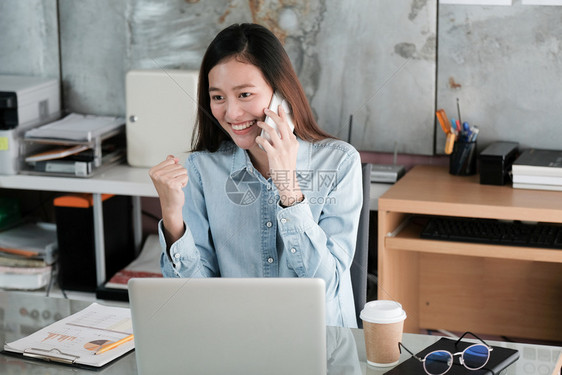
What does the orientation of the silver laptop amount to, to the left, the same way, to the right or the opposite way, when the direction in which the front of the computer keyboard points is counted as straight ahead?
the opposite way

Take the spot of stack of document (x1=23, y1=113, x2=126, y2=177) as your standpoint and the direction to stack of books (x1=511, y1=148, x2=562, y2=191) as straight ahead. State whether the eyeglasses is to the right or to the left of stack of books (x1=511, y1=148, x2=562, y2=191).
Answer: right

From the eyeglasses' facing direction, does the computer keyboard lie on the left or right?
on its left

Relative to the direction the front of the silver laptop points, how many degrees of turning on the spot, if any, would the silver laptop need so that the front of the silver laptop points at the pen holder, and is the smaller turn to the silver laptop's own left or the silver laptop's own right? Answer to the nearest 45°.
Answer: approximately 45° to the silver laptop's own right

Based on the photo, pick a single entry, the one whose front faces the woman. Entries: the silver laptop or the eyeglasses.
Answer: the silver laptop

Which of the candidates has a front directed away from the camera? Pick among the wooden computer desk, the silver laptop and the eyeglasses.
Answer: the silver laptop

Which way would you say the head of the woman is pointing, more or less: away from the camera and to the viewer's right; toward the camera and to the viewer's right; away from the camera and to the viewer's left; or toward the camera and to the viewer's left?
toward the camera and to the viewer's left

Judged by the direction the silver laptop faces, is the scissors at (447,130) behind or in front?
in front

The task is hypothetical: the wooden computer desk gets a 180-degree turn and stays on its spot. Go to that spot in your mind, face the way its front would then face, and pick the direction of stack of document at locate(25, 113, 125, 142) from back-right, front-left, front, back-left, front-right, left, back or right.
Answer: left

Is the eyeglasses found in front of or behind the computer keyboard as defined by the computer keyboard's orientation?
in front

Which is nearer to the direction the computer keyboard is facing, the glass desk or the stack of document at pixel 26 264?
the glass desk

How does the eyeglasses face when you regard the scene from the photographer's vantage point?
facing the viewer and to the right of the viewer

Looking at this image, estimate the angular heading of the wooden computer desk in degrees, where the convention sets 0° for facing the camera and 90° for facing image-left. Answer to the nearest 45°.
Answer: approximately 0°

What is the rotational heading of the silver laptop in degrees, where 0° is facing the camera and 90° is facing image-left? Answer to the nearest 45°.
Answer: approximately 180°

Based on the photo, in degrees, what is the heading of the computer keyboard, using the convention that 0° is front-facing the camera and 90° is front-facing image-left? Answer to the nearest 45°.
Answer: approximately 0°

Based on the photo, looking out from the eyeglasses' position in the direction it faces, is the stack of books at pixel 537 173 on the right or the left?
on its left

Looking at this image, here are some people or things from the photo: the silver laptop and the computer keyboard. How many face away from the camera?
1
